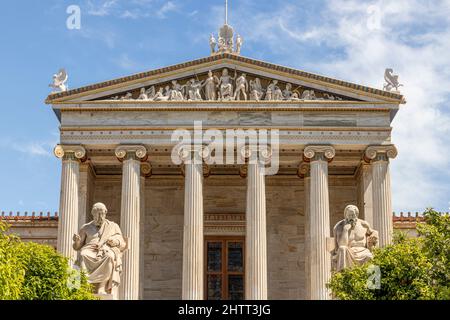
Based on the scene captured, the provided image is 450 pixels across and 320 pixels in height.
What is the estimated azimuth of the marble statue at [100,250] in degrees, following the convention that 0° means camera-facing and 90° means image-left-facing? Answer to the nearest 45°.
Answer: approximately 0°

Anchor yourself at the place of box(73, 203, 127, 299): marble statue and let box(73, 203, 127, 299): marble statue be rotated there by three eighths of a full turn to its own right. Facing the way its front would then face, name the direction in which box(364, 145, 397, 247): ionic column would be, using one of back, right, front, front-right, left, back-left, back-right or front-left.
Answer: right

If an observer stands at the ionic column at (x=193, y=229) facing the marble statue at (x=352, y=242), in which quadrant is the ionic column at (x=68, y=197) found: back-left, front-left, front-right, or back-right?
back-right

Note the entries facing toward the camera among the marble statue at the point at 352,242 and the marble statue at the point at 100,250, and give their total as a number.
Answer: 2

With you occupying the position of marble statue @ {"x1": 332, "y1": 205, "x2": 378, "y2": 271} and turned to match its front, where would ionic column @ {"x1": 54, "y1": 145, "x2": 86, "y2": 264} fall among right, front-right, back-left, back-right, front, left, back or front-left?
back-right

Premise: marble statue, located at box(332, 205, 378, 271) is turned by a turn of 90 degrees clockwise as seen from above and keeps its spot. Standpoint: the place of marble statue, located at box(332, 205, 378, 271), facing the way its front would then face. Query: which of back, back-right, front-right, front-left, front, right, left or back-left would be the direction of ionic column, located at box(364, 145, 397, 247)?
right

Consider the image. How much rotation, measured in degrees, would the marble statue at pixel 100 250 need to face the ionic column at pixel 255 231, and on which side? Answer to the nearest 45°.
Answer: approximately 135° to its left

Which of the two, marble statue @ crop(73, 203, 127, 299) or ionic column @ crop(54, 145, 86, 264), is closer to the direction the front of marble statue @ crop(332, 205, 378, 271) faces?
the marble statue

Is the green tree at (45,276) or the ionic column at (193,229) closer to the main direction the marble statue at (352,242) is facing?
the green tree

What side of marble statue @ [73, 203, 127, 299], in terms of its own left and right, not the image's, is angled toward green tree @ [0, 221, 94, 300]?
right

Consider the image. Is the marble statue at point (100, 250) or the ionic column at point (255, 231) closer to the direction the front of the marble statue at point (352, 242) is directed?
the marble statue

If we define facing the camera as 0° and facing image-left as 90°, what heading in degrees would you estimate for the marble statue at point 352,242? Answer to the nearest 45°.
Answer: approximately 0°
